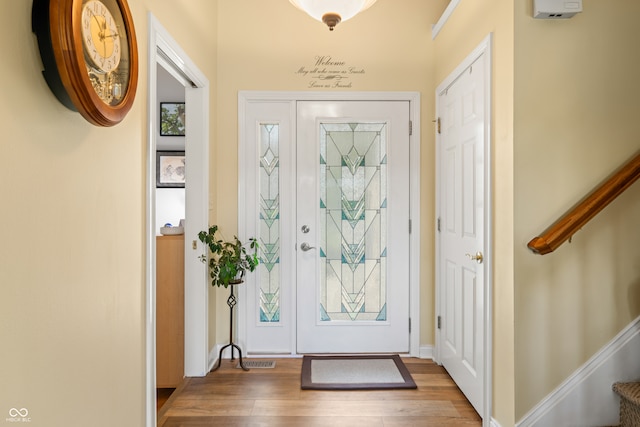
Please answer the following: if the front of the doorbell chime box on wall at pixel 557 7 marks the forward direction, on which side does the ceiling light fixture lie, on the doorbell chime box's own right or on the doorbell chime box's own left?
on the doorbell chime box's own right

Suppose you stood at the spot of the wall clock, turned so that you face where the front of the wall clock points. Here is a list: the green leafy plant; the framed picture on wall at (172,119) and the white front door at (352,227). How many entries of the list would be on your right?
0

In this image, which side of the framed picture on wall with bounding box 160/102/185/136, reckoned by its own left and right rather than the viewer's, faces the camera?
front

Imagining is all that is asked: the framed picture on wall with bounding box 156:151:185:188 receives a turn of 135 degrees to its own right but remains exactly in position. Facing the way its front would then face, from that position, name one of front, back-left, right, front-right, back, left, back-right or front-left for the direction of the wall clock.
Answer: back-left

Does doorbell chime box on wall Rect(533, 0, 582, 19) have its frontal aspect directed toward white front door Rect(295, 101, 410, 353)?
no

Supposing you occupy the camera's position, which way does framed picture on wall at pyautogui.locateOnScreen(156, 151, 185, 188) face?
facing the viewer

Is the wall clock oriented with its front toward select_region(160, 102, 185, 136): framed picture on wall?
no

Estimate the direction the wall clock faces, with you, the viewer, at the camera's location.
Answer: facing the viewer and to the right of the viewer

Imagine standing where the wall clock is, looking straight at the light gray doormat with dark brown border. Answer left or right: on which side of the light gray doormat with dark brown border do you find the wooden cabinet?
left

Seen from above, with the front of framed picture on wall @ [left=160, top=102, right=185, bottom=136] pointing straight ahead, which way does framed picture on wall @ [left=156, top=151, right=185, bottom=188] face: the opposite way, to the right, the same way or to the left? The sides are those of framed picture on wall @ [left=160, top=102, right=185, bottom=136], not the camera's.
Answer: the same way

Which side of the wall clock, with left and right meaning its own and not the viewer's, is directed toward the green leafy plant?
left

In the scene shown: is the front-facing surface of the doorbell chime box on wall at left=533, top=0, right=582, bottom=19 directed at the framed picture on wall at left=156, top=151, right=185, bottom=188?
no
